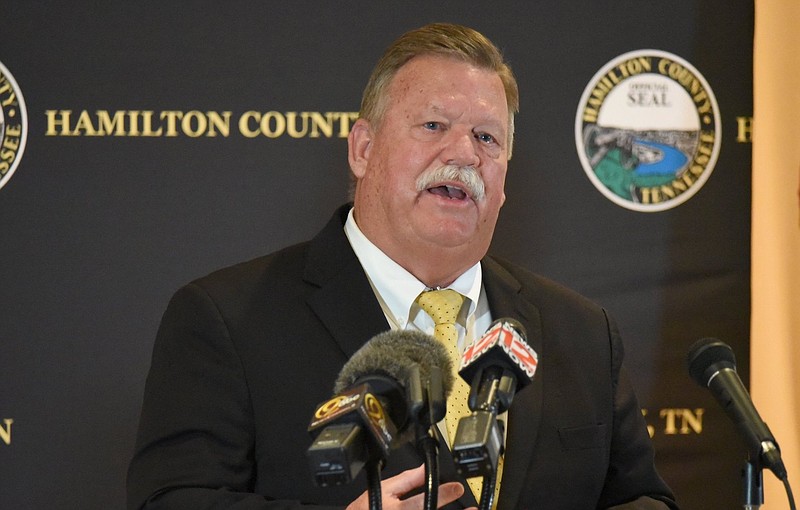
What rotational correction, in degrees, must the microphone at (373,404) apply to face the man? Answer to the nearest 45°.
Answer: approximately 45° to its left

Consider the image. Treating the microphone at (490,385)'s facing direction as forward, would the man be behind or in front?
in front

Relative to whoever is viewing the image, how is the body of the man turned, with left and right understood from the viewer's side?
facing the viewer and to the right of the viewer

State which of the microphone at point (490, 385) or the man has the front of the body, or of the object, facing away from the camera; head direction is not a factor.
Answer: the microphone

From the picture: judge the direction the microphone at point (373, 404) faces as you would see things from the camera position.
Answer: facing away from the viewer and to the right of the viewer

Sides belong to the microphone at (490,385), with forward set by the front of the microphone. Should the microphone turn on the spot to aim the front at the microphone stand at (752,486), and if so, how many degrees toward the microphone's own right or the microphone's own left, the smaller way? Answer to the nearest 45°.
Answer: approximately 45° to the microphone's own right

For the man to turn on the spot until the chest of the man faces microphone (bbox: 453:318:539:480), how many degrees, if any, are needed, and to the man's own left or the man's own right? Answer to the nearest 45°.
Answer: approximately 45° to the man's own right

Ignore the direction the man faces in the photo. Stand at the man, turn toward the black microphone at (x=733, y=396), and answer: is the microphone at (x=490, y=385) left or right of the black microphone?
right

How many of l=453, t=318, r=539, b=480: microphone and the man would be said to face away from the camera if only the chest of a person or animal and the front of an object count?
1

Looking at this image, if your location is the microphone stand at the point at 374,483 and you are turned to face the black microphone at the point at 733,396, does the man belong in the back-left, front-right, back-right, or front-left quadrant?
front-left

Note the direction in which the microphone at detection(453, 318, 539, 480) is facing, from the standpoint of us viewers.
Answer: facing away from the viewer
